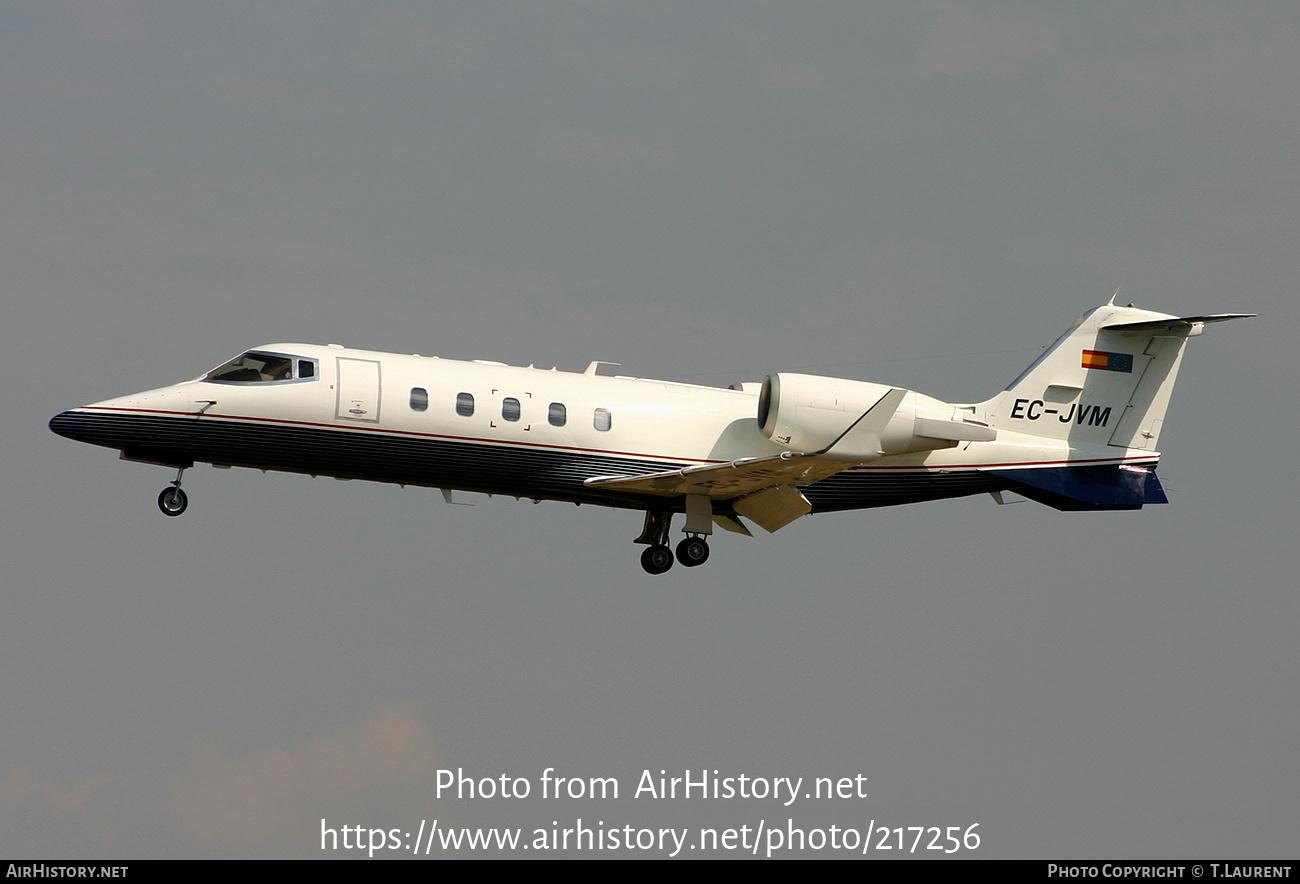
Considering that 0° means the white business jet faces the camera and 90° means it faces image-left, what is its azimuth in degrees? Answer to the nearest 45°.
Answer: approximately 90°
